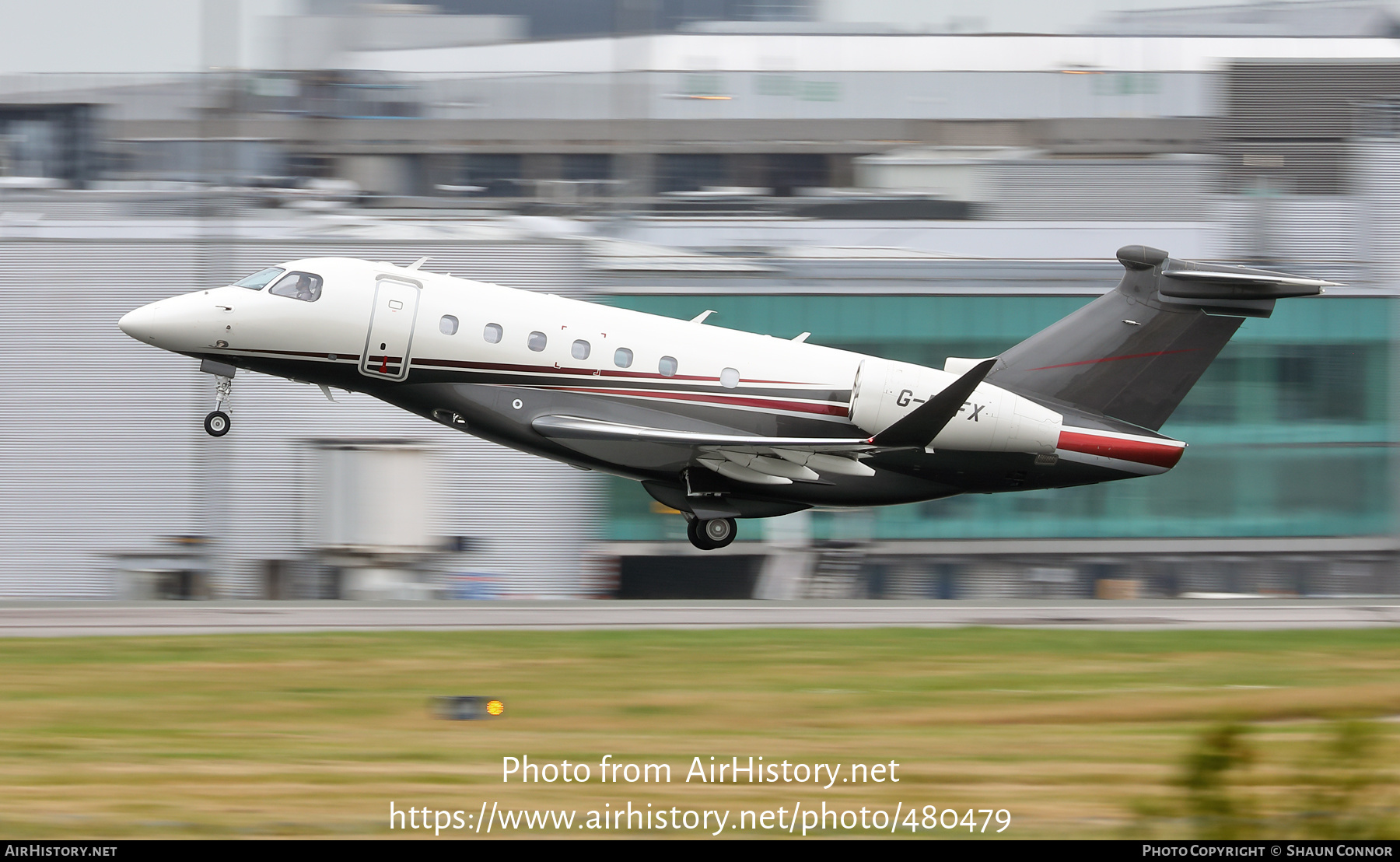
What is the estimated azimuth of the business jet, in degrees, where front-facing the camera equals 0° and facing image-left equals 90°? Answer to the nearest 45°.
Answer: approximately 90°
